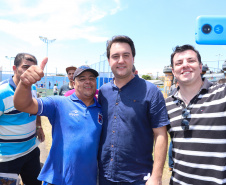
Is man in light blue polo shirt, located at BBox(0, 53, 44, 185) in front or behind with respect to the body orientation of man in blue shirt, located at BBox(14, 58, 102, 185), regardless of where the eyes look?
behind

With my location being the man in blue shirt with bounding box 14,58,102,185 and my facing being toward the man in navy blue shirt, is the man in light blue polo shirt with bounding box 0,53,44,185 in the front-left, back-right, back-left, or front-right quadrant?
back-left

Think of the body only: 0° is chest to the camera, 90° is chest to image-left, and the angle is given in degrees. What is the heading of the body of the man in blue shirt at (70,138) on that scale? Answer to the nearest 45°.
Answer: approximately 315°
